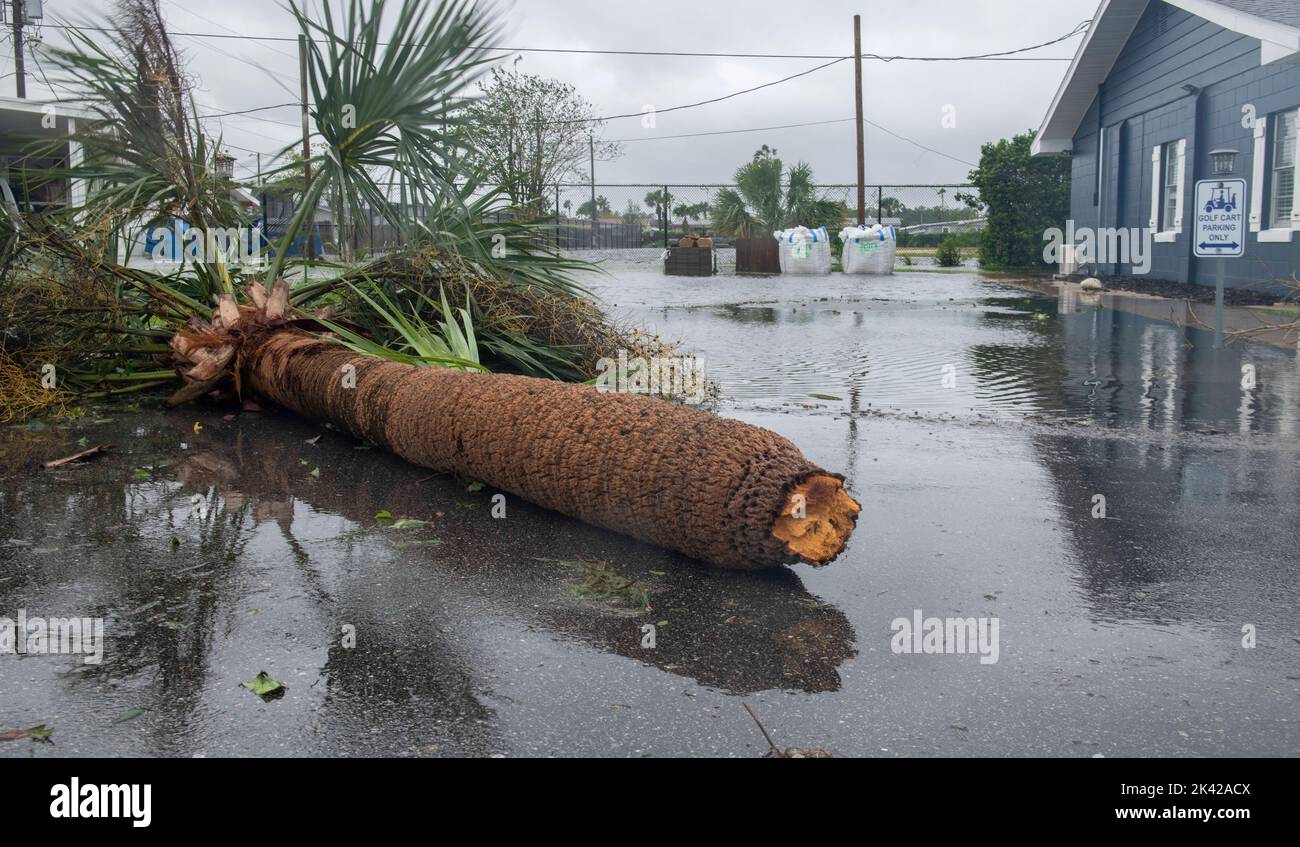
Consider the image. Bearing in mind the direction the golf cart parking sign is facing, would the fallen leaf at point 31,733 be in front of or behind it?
in front

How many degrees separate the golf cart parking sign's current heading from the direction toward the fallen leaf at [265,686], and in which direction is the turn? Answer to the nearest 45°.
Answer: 0° — it already faces it

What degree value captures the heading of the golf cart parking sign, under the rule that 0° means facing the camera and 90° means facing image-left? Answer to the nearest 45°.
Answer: approximately 0°

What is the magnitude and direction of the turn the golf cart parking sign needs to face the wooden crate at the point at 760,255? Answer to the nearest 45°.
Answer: approximately 135° to its right

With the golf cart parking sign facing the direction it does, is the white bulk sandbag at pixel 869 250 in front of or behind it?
behind

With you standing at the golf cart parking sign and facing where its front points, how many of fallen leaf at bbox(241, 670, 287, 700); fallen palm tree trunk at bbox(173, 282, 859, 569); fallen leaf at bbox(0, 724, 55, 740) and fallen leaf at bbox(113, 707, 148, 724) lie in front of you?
4

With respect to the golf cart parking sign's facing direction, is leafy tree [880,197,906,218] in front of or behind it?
behind

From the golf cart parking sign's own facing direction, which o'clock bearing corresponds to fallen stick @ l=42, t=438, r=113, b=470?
The fallen stick is roughly at 1 o'clock from the golf cart parking sign.

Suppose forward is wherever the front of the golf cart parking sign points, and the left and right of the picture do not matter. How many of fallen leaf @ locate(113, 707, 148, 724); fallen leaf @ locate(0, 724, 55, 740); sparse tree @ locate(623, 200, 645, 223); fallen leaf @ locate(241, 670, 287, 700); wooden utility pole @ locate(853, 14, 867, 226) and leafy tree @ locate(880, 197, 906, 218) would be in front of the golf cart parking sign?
3

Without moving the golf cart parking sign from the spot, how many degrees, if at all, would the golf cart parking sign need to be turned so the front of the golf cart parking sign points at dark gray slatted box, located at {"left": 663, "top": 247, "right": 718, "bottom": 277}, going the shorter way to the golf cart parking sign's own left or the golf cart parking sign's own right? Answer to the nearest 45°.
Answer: approximately 135° to the golf cart parking sign's own right

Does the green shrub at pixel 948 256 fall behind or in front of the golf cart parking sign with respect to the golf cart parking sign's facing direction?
behind

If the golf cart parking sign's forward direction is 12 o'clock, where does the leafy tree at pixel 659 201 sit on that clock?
The leafy tree is roughly at 5 o'clock from the golf cart parking sign.
